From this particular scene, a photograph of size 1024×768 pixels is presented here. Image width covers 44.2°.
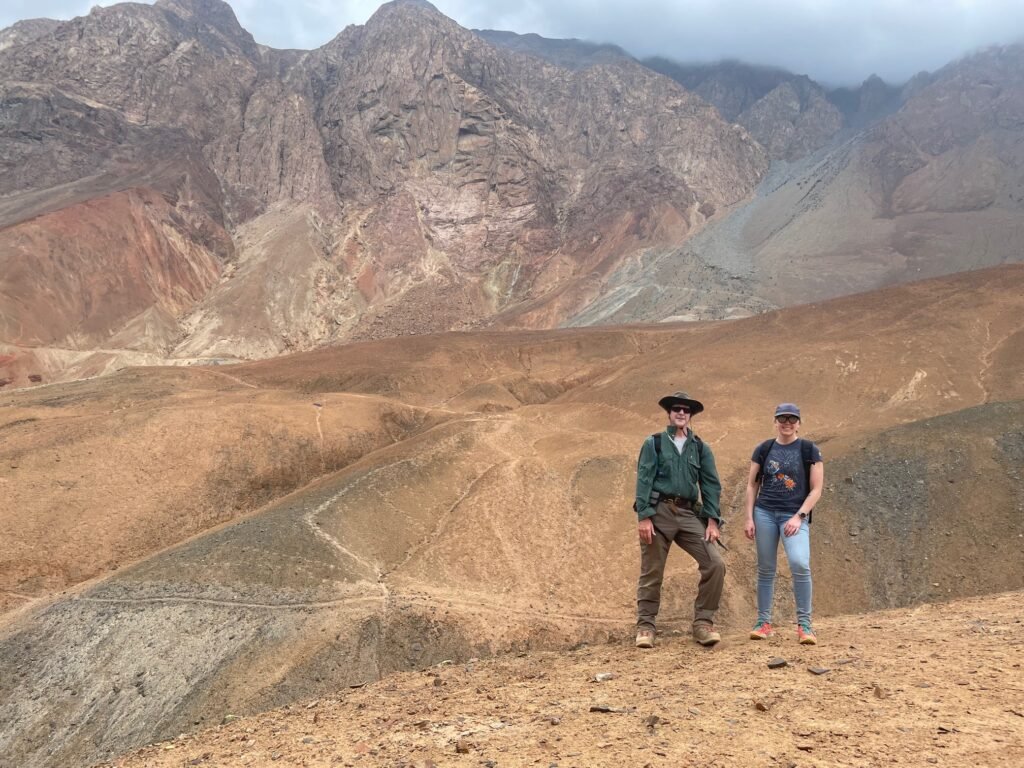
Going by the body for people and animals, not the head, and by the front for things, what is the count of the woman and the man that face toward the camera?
2

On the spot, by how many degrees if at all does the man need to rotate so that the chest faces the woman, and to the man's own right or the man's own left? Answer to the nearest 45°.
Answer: approximately 90° to the man's own left

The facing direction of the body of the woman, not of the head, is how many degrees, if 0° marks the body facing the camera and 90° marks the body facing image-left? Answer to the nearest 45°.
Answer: approximately 0°

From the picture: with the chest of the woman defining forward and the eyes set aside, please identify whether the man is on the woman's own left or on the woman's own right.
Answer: on the woman's own right
